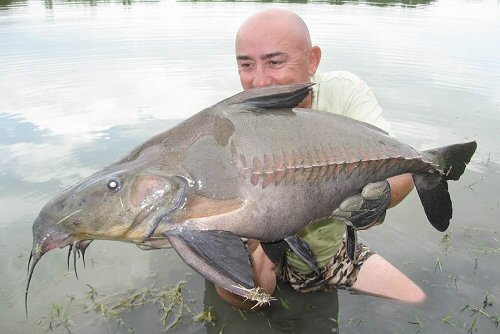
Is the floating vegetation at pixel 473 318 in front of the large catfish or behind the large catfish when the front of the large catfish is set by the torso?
behind

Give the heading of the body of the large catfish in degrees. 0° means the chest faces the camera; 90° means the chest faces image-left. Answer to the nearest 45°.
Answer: approximately 90°
